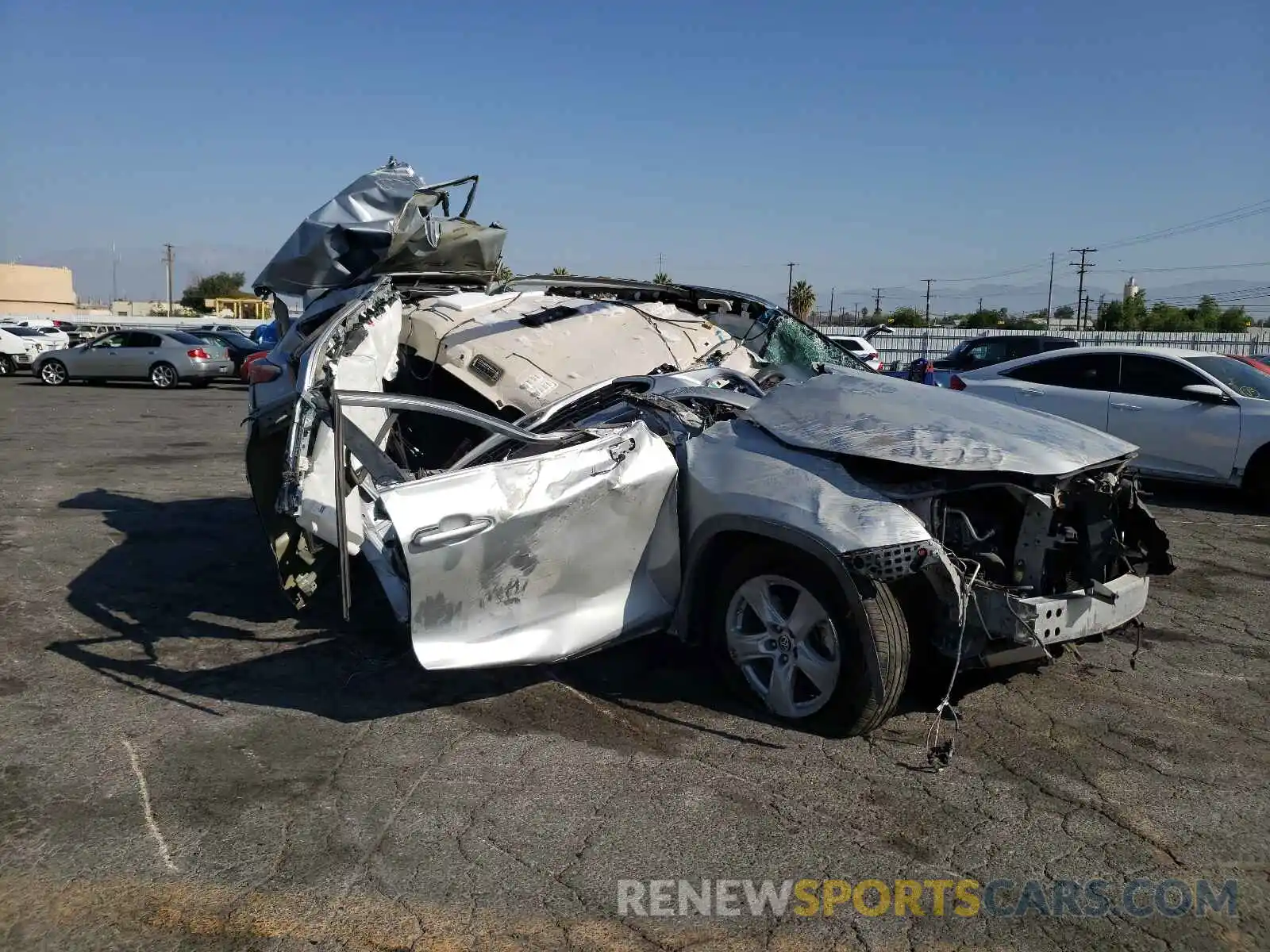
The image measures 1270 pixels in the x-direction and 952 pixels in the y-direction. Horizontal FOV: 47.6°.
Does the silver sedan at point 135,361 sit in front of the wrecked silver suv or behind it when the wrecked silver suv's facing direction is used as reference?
behind

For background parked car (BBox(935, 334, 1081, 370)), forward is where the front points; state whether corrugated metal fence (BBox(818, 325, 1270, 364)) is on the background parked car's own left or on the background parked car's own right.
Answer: on the background parked car's own right

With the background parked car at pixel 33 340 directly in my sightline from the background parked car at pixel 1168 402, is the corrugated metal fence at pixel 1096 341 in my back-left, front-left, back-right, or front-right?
front-right

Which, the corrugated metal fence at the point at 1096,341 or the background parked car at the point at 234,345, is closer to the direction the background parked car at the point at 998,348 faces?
the background parked car

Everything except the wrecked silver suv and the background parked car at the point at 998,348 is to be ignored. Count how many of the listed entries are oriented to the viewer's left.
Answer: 1

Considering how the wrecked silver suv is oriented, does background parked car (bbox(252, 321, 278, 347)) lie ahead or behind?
behind

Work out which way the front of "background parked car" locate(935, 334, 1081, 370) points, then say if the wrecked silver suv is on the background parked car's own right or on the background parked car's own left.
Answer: on the background parked car's own left

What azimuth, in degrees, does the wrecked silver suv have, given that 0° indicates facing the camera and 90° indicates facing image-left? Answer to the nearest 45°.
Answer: approximately 315°

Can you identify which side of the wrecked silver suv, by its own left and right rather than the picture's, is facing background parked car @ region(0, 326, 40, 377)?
back

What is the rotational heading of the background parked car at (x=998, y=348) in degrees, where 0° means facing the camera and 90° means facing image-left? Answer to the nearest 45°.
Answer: approximately 90°

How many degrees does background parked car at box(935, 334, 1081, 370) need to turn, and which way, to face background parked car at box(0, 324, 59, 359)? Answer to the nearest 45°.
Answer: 0° — it already faces it

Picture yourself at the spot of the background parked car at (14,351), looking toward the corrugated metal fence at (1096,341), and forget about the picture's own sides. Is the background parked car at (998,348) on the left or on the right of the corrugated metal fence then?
right
